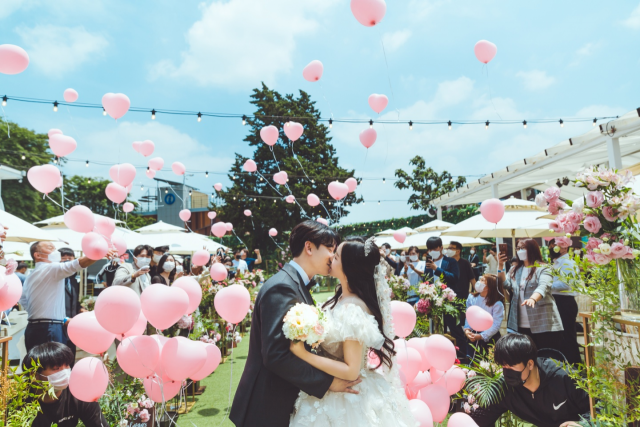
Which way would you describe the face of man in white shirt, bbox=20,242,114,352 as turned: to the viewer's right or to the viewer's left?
to the viewer's right

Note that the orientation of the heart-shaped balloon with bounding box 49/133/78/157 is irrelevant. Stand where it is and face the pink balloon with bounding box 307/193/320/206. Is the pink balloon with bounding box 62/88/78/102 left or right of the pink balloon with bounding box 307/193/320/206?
left

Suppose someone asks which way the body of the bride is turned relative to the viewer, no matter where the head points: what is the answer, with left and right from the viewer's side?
facing to the left of the viewer

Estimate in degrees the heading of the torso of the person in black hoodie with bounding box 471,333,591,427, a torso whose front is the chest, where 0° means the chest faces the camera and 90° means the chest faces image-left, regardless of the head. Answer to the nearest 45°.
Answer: approximately 45°

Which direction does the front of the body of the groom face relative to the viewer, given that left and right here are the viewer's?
facing to the right of the viewer

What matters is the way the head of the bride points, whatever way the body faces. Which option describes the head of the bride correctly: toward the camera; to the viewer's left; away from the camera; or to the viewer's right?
to the viewer's left

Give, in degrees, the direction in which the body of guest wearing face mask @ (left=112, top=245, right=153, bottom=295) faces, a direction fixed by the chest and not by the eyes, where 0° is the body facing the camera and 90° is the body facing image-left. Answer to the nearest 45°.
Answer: approximately 315°

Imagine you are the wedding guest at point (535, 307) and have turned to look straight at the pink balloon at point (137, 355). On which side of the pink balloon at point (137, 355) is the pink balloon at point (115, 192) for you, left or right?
right

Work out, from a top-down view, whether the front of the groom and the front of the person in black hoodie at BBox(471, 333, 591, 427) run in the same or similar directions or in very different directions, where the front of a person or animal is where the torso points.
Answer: very different directions

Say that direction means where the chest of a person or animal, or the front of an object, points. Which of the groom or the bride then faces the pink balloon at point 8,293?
the bride

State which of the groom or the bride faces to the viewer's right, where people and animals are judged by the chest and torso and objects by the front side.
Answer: the groom

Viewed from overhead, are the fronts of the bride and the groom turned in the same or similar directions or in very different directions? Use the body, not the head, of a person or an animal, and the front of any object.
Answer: very different directions
